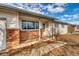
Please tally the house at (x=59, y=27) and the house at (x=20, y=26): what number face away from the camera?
0
